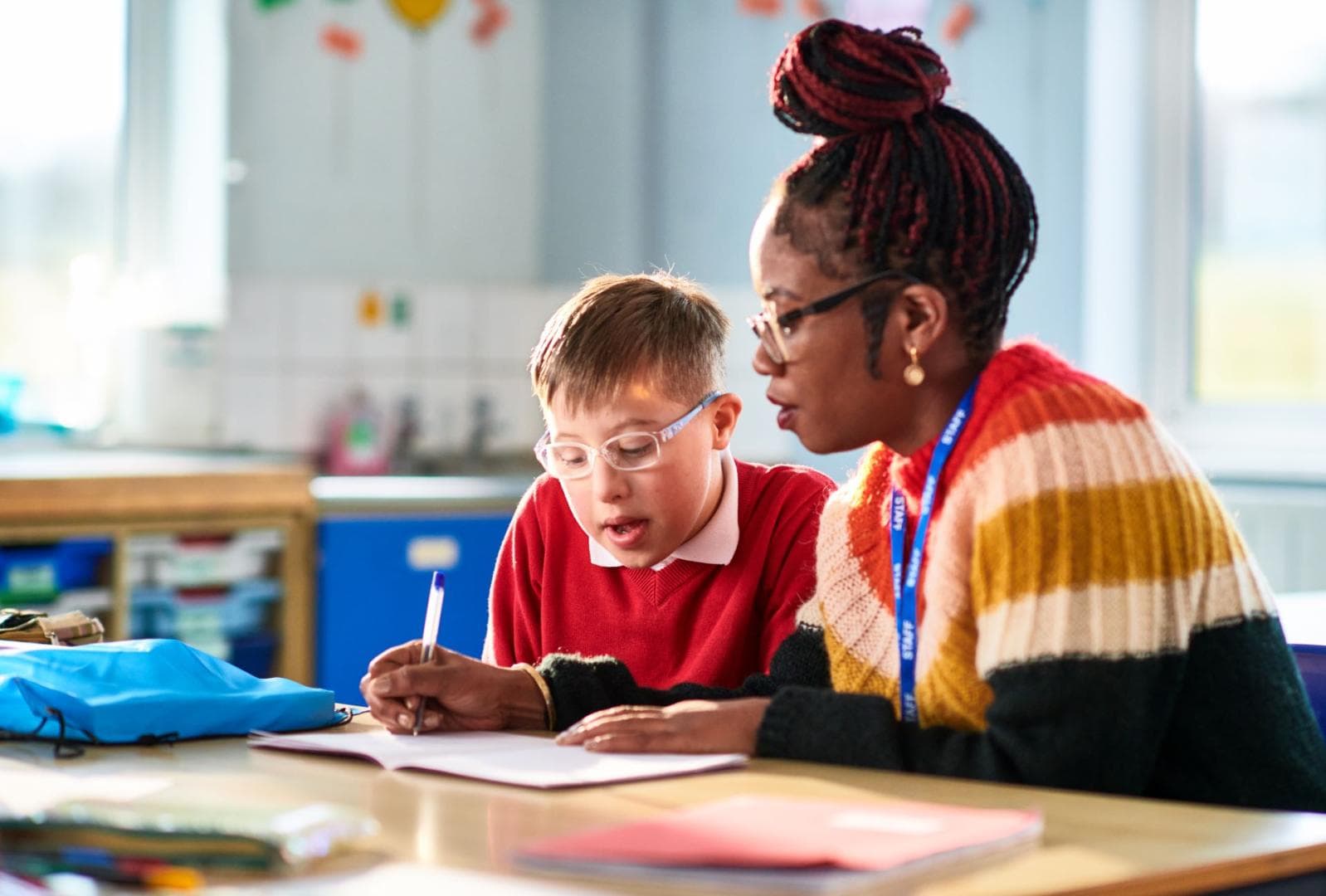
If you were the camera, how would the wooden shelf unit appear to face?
facing the viewer

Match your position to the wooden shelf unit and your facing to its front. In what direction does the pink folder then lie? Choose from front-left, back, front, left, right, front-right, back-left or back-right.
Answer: front

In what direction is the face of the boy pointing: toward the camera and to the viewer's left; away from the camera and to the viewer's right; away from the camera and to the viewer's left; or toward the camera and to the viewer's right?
toward the camera and to the viewer's left

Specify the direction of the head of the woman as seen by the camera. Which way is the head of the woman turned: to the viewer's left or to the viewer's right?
to the viewer's left

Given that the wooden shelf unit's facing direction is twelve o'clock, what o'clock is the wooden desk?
The wooden desk is roughly at 12 o'clock from the wooden shelf unit.

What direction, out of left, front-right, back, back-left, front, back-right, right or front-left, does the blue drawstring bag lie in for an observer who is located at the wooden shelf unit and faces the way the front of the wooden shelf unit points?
front

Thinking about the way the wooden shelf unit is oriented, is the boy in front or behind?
in front

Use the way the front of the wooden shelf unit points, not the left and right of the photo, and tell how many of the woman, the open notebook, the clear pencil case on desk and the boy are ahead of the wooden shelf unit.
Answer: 4

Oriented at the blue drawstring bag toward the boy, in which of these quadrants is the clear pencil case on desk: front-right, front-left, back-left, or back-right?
back-right

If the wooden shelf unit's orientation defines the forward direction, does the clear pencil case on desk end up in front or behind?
in front
